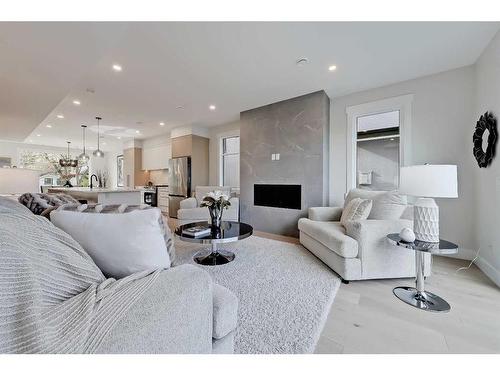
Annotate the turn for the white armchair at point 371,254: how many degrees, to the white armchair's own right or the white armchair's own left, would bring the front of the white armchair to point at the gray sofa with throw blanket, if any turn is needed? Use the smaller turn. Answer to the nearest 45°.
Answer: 0° — it already faces it

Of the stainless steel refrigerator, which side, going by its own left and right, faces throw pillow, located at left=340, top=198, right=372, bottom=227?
left

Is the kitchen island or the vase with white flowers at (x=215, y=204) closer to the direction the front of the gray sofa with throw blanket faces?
the vase with white flowers

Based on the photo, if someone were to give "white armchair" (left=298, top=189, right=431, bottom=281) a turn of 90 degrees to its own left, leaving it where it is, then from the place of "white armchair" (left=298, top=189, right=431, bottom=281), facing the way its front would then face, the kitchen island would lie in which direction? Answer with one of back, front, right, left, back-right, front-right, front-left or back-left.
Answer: back-right

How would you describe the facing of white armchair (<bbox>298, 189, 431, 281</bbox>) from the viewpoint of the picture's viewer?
facing the viewer and to the left of the viewer

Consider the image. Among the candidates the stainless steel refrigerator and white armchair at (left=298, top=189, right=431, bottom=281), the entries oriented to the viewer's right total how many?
0

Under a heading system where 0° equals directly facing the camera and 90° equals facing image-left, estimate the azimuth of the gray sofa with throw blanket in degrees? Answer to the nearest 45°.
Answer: approximately 270°

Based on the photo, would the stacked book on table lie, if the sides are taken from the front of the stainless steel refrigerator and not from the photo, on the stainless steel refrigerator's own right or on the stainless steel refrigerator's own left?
on the stainless steel refrigerator's own left

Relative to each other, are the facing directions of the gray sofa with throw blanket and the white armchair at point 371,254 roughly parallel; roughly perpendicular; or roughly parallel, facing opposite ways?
roughly parallel, facing opposite ways
